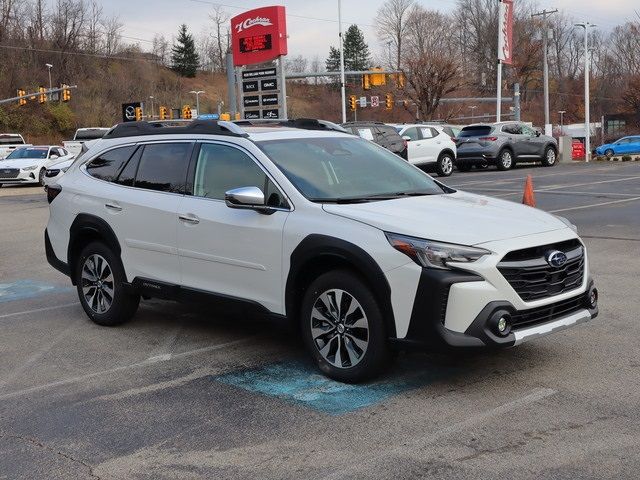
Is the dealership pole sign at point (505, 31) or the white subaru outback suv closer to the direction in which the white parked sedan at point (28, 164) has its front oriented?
the white subaru outback suv

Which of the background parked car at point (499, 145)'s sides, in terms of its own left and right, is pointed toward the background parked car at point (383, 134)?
back

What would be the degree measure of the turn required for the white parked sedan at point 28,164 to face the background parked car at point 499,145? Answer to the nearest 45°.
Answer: approximately 135° to its left

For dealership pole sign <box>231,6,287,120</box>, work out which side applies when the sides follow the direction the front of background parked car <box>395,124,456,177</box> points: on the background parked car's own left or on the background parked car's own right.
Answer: on the background parked car's own right

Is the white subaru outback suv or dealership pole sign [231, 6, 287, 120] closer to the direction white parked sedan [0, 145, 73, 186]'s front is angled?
the white subaru outback suv

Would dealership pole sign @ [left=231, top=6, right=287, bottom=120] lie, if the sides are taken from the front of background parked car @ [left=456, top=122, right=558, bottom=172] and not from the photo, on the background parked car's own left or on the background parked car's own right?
on the background parked car's own left

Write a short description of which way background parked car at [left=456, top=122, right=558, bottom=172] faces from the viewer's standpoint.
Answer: facing away from the viewer and to the right of the viewer

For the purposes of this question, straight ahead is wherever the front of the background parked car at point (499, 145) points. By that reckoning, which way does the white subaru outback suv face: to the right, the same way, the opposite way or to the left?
to the right

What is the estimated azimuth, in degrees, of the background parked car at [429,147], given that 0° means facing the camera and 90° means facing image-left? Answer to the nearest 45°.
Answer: approximately 45°

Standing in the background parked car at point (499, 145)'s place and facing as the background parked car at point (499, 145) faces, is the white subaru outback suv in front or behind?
behind

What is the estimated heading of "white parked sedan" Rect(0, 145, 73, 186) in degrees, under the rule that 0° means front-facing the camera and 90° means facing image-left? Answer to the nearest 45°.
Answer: approximately 45°

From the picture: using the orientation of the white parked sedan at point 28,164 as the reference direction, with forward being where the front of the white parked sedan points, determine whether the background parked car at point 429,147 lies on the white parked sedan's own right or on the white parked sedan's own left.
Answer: on the white parked sedan's own left
